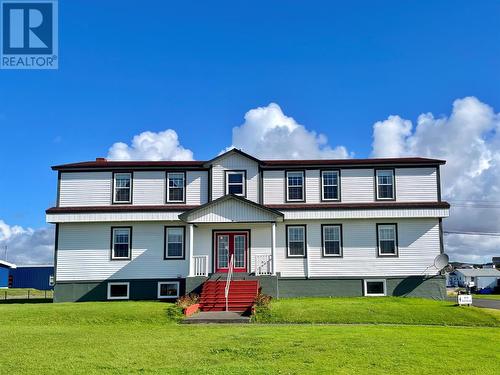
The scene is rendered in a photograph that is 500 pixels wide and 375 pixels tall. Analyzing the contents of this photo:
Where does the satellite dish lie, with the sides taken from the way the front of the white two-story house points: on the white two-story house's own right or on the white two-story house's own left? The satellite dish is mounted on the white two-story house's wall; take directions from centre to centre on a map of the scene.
on the white two-story house's own left

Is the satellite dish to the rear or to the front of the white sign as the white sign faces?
to the rear

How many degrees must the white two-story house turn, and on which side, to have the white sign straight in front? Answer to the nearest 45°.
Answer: approximately 45° to its left

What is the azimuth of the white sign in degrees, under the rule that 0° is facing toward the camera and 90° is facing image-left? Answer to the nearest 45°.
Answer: approximately 0°

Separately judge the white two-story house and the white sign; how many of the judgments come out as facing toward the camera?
2

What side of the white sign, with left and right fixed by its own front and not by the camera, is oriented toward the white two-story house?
right
